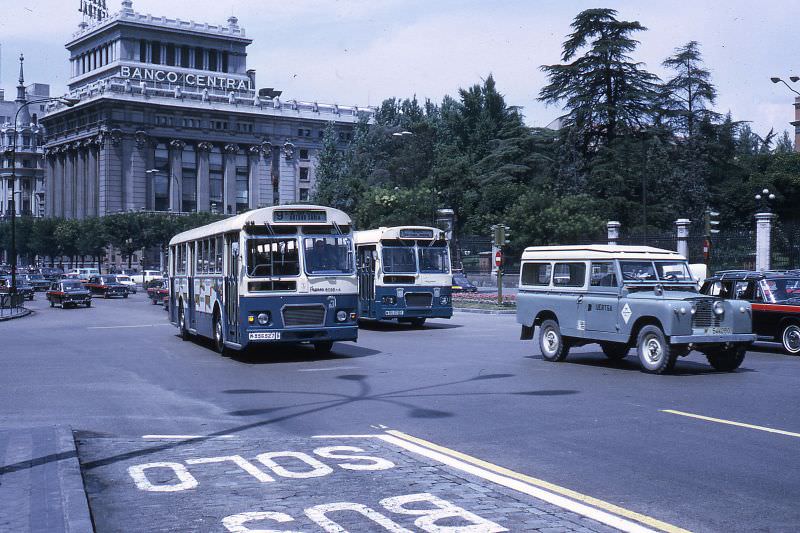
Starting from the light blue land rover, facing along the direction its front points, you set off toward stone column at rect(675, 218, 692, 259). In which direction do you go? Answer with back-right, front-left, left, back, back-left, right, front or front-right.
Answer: back-left

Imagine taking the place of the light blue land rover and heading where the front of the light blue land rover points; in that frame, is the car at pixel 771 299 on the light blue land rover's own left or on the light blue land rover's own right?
on the light blue land rover's own left

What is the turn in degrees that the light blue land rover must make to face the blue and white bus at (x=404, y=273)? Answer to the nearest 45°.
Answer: approximately 180°

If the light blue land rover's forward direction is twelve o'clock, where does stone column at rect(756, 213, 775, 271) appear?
The stone column is roughly at 8 o'clock from the light blue land rover.

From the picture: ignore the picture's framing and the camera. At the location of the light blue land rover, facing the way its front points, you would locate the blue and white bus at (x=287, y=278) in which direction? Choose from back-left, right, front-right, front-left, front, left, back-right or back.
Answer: back-right

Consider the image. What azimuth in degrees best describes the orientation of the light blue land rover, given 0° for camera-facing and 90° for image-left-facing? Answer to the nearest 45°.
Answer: approximately 315°

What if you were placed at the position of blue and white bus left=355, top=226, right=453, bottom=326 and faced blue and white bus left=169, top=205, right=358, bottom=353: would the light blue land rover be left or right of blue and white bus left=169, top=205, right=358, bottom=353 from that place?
left
